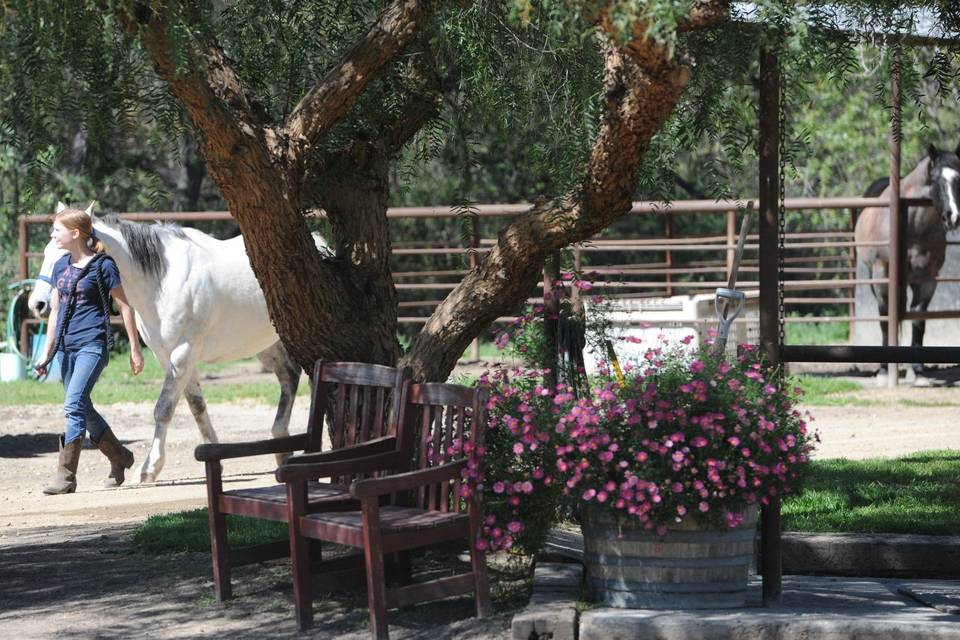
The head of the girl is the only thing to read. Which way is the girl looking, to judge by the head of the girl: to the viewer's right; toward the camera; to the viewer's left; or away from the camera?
to the viewer's left

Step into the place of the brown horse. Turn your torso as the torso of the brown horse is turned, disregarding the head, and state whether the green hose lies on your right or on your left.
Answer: on your right

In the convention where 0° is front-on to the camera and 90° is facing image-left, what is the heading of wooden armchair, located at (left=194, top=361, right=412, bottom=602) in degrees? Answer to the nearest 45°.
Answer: approximately 45°

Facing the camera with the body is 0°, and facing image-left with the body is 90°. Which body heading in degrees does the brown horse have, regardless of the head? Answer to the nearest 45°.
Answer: approximately 315°

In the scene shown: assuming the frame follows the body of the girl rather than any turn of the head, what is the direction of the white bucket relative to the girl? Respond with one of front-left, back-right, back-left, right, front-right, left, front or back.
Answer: back-right

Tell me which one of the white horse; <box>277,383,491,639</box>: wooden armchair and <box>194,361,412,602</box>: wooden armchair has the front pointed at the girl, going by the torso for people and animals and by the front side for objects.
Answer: the white horse

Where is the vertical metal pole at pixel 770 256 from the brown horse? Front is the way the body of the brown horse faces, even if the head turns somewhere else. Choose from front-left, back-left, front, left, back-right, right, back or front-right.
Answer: front-right

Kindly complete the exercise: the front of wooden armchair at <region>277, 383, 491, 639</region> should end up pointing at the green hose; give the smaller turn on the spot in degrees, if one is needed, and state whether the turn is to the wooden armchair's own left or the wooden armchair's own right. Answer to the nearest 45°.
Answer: approximately 90° to the wooden armchair's own right

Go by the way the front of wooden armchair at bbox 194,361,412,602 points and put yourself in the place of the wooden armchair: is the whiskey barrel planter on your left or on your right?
on your left

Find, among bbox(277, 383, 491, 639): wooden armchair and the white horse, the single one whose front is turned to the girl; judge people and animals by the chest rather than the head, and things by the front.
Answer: the white horse

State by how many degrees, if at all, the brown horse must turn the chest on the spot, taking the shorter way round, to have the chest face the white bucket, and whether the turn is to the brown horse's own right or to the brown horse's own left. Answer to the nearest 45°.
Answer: approximately 135° to the brown horse's own right

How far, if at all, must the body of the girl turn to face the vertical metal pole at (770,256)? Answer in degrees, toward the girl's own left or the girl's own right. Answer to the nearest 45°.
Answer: approximately 90° to the girl's own left

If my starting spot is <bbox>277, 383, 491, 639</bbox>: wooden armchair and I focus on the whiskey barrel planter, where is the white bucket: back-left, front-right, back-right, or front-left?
back-left

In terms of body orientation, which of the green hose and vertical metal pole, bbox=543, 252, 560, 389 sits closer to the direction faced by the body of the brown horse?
the vertical metal pole
